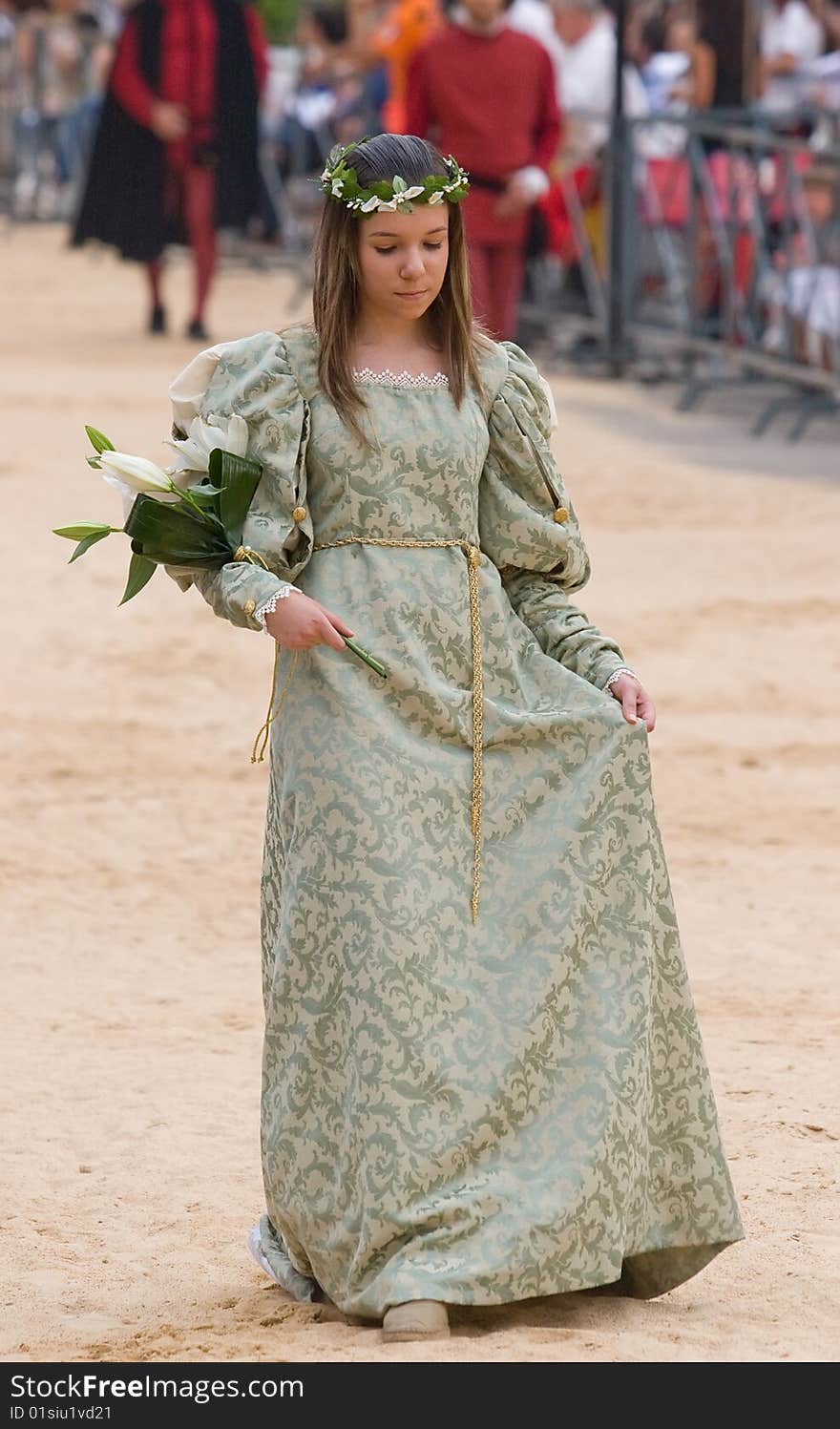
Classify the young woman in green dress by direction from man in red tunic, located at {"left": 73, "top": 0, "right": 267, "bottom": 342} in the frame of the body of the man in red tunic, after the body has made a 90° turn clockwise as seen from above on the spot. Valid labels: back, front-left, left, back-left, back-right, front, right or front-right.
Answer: left

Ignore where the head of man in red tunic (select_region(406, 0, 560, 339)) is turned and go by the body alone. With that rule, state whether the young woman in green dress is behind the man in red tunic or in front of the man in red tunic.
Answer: in front

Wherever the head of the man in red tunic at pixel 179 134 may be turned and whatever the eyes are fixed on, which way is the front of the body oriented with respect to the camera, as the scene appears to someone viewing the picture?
toward the camera

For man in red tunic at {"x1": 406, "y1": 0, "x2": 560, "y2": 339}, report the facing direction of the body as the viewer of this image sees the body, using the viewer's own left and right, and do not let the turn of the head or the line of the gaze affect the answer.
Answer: facing the viewer

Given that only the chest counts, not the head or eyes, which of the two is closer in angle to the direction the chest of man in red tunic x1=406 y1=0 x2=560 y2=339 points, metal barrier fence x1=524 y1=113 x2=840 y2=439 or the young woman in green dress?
the young woman in green dress

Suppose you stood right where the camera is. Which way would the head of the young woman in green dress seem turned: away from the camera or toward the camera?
toward the camera

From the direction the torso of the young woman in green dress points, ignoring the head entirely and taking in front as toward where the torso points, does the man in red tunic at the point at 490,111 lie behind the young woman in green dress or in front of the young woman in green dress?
behind

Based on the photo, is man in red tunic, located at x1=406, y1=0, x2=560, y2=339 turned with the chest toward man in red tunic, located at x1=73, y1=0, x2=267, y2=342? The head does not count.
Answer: no

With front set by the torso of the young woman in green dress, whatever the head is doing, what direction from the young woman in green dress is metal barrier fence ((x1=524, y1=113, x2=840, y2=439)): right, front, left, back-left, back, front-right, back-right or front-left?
back

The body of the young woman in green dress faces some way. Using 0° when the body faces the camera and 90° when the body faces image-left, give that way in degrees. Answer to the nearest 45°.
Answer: approximately 0°

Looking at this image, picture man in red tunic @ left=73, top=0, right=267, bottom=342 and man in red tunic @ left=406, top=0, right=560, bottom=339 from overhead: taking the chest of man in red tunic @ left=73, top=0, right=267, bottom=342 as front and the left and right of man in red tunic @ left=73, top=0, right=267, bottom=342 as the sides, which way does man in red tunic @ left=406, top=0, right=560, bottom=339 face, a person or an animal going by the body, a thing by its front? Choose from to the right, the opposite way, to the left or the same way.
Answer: the same way

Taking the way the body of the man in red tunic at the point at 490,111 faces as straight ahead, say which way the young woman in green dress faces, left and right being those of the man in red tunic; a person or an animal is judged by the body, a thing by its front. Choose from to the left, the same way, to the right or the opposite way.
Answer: the same way
